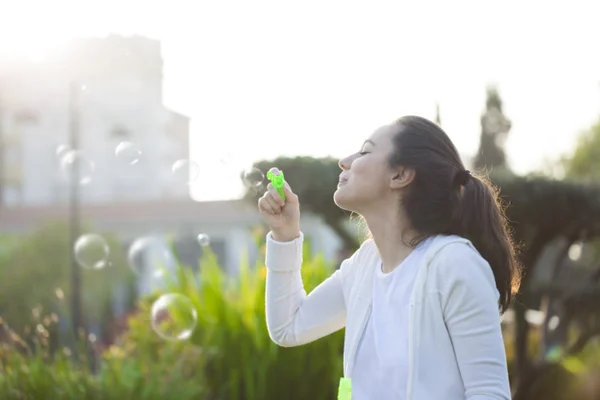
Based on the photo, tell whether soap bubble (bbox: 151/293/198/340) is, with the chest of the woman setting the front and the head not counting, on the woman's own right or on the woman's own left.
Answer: on the woman's own right

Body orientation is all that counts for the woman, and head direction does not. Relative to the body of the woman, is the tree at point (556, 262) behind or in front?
behind

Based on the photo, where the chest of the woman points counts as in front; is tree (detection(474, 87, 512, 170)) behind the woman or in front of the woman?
behind

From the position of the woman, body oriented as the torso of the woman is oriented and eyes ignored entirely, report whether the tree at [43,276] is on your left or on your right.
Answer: on your right

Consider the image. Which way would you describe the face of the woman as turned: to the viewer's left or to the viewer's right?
to the viewer's left

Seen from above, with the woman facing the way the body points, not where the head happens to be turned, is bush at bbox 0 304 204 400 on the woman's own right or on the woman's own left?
on the woman's own right

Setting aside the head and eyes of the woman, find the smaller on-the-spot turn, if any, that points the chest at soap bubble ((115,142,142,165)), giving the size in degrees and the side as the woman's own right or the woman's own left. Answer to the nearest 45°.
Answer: approximately 90° to the woman's own right

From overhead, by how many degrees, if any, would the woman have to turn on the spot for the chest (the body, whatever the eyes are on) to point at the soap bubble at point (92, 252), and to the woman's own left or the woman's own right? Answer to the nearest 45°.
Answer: approximately 90° to the woman's own right
